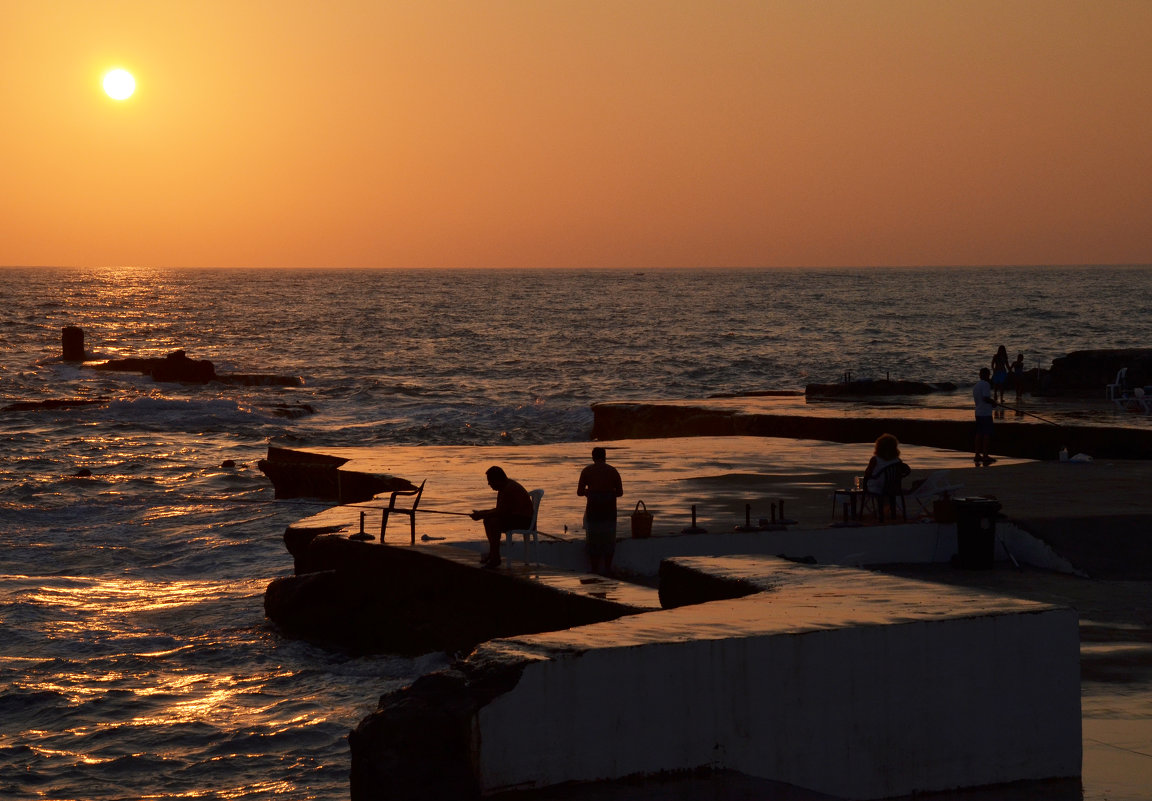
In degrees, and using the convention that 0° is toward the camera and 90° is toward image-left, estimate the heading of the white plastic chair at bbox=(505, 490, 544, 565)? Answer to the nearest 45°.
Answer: approximately 90°

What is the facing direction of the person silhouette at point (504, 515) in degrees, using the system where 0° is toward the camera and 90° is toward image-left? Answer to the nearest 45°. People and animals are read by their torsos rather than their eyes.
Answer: approximately 90°

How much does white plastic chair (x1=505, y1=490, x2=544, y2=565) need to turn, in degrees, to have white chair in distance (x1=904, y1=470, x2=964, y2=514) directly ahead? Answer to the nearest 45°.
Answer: approximately 135° to its right

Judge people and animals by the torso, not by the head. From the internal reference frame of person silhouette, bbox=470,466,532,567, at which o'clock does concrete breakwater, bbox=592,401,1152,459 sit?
The concrete breakwater is roughly at 4 o'clock from the person silhouette.

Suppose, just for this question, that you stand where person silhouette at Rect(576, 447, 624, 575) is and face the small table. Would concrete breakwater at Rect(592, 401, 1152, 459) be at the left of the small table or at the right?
left

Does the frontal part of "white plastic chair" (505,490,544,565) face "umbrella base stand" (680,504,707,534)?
no

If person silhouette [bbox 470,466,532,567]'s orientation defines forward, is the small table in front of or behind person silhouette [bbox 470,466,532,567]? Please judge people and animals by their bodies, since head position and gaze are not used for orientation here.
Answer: behind

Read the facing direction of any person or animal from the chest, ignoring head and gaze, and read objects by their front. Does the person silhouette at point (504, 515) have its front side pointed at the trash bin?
no

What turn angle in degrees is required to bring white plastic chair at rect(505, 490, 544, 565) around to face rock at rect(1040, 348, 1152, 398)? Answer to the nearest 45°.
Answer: approximately 135° to its right

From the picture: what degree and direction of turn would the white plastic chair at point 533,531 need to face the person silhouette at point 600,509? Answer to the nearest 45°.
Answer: approximately 135° to its right

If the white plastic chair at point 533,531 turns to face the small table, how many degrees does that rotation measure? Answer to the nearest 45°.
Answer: approximately 135° to its right
